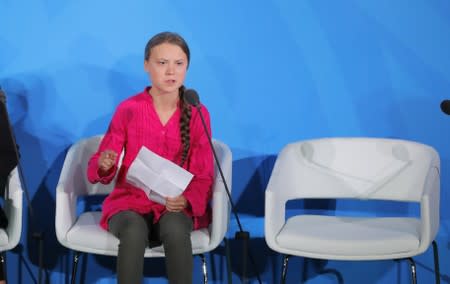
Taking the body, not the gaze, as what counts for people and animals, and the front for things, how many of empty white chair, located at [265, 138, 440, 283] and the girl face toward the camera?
2

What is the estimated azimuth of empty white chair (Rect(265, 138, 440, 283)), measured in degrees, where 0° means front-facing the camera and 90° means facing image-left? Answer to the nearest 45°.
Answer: approximately 0°

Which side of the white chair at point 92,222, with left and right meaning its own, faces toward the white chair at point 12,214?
right

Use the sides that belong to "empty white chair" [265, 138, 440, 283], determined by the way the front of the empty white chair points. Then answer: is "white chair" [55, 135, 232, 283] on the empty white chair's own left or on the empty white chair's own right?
on the empty white chair's own right

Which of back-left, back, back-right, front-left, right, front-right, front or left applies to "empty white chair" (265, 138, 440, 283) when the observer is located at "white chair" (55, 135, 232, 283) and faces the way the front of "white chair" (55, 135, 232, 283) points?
left

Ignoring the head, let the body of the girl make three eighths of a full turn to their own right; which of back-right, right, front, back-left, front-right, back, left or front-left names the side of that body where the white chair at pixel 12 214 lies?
front-left

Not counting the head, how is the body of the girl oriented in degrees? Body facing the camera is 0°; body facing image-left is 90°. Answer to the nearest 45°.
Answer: approximately 0°
